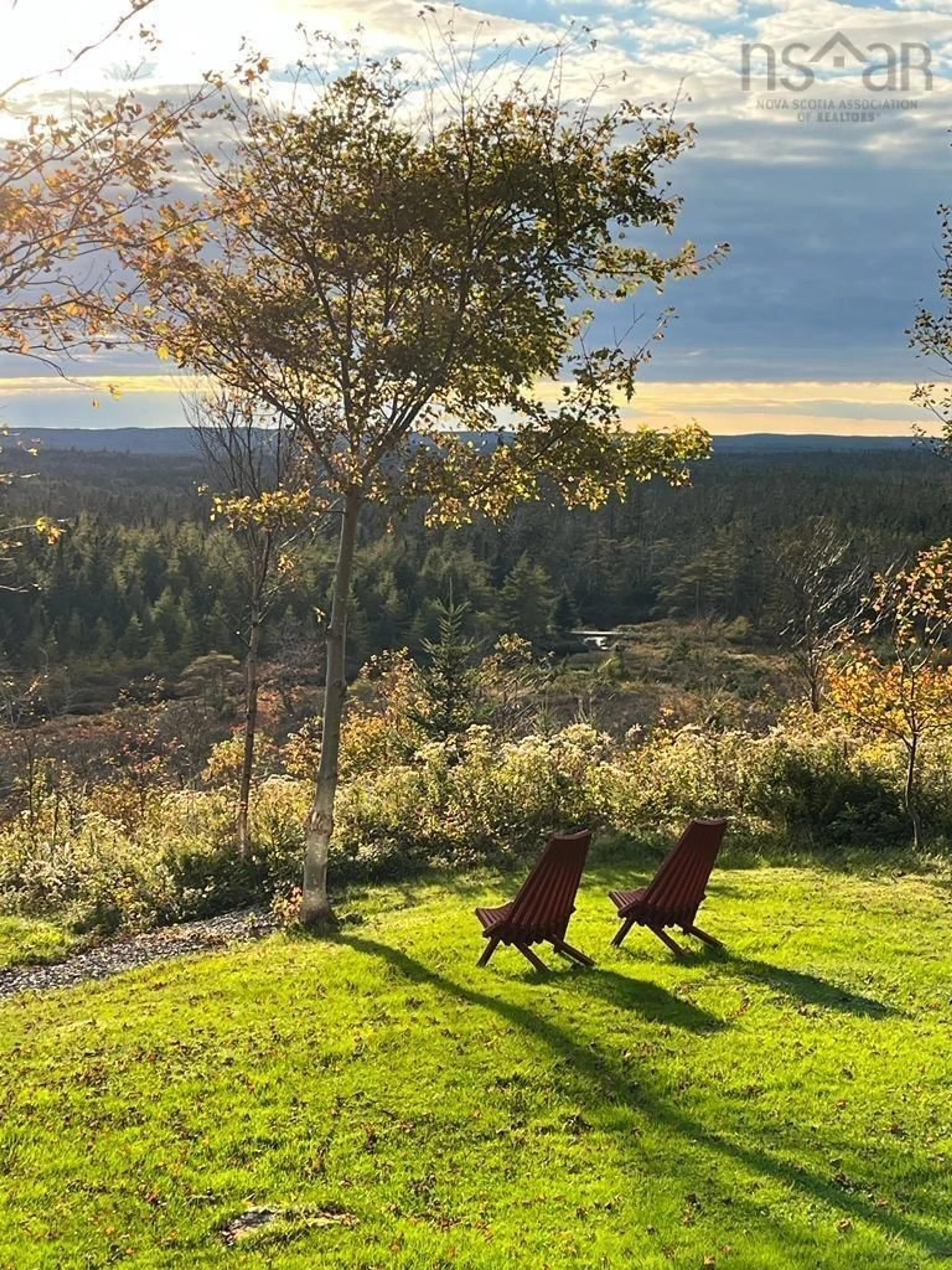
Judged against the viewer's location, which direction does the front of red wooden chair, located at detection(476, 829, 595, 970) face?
facing away from the viewer and to the left of the viewer

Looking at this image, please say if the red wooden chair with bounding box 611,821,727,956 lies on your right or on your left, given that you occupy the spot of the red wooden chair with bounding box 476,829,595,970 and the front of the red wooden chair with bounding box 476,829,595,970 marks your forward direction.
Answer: on your right

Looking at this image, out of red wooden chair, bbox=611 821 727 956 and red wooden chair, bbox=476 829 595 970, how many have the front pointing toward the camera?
0

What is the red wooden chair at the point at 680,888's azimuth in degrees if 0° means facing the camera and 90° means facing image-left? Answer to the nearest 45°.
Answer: approximately 135°

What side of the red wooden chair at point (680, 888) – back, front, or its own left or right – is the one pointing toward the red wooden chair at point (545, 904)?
left
